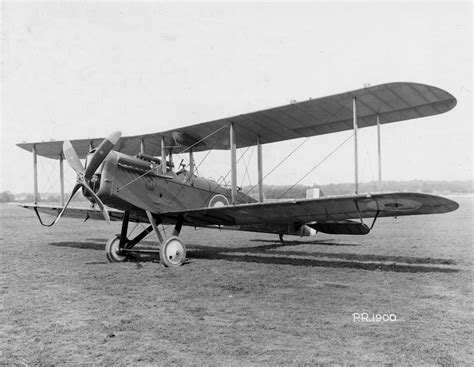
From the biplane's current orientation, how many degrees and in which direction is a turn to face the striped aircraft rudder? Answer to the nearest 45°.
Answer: approximately 180°

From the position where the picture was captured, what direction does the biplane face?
facing the viewer and to the left of the viewer
